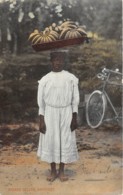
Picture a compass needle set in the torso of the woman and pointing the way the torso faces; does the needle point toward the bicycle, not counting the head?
no

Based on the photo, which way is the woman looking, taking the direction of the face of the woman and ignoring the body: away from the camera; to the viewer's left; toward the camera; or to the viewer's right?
toward the camera

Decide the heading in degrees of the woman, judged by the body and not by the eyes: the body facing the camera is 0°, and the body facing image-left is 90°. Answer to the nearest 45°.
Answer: approximately 0°

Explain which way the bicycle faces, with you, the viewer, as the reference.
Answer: facing the viewer and to the left of the viewer

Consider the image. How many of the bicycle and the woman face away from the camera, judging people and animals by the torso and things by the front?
0

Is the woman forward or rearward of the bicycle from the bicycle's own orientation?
forward
